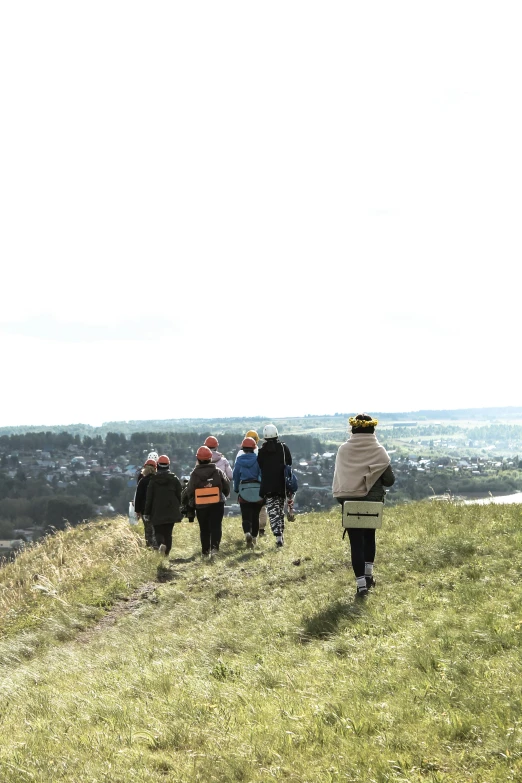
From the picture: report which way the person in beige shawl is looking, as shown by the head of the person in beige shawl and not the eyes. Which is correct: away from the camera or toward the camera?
away from the camera

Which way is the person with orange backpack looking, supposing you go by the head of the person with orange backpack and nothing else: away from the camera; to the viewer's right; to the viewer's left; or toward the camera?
away from the camera

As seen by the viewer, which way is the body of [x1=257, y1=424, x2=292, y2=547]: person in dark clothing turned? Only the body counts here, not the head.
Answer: away from the camera

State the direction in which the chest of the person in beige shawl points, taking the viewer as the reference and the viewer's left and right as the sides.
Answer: facing away from the viewer

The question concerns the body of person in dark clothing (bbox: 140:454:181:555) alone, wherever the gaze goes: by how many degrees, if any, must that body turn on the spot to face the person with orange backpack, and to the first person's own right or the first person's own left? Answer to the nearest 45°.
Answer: approximately 135° to the first person's own right

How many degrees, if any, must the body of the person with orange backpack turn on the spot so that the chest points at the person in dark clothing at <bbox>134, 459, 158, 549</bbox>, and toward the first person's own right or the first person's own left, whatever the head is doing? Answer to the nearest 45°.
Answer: approximately 45° to the first person's own left

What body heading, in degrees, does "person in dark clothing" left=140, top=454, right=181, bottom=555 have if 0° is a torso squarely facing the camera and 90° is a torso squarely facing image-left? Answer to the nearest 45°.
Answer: approximately 180°

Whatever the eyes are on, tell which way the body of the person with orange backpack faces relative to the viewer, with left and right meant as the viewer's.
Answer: facing away from the viewer

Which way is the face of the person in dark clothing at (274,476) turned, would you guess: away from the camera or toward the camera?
away from the camera
